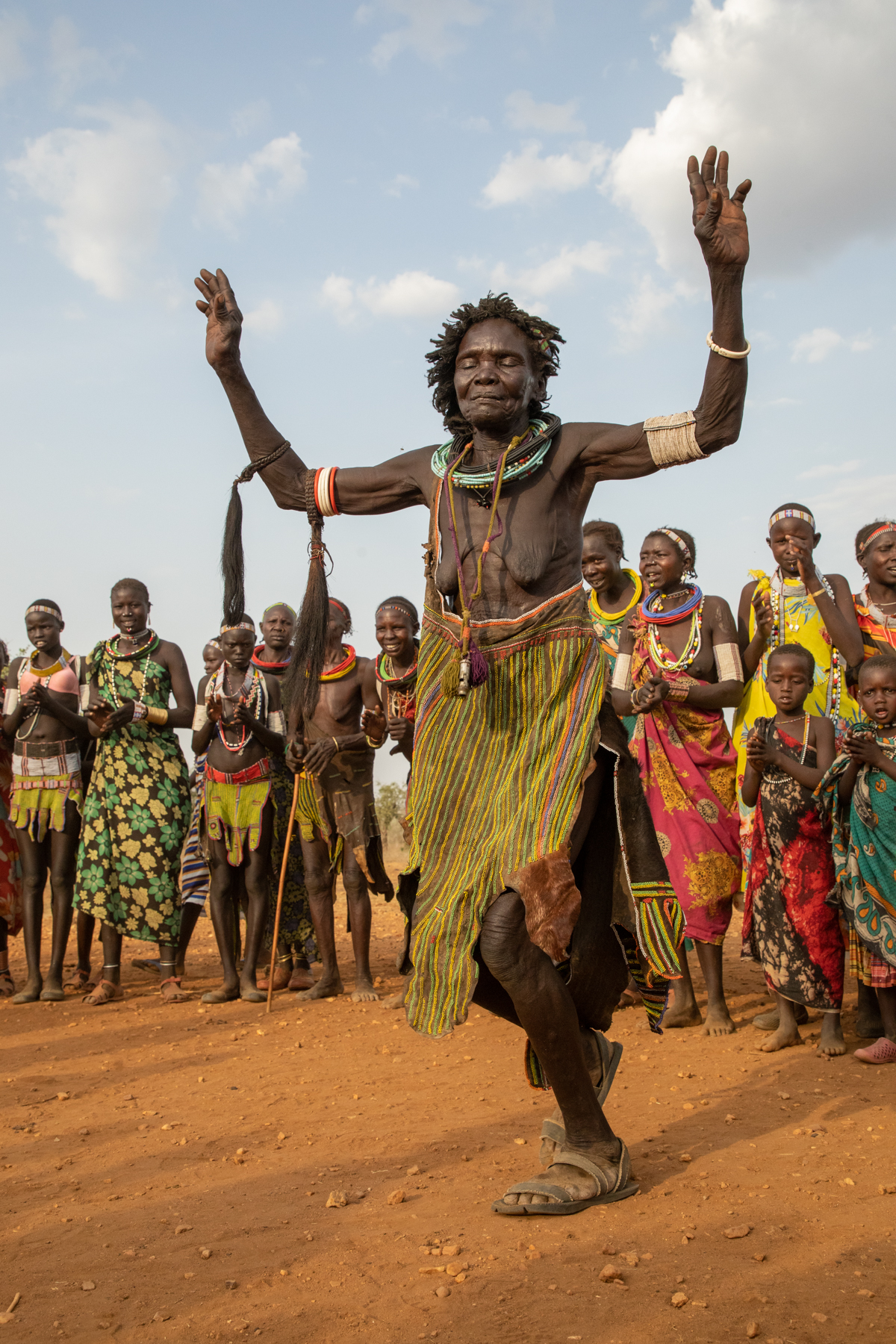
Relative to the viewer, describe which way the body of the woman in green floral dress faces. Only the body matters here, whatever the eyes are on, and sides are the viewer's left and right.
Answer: facing the viewer

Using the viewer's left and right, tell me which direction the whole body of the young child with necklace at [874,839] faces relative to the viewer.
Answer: facing the viewer and to the left of the viewer

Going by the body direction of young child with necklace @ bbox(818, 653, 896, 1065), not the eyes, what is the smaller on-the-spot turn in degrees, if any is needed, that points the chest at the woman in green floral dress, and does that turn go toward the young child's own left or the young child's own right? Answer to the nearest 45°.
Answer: approximately 45° to the young child's own right

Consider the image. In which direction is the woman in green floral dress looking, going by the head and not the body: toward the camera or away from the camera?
toward the camera

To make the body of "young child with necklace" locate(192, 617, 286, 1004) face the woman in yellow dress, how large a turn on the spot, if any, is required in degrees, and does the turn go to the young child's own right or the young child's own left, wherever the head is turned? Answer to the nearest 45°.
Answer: approximately 45° to the young child's own left

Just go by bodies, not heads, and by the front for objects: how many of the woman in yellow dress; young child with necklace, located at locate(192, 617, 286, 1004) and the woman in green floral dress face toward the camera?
3

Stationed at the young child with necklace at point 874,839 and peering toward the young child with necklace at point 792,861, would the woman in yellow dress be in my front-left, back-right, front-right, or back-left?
front-right

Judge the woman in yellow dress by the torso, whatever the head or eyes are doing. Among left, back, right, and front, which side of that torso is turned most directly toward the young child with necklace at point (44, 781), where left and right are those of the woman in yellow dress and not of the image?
right

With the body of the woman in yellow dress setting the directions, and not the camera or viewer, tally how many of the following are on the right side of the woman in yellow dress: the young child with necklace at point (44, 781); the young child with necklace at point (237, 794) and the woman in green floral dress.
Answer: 3

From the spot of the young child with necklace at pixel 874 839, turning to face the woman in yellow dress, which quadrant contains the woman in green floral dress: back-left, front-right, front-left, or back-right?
front-left

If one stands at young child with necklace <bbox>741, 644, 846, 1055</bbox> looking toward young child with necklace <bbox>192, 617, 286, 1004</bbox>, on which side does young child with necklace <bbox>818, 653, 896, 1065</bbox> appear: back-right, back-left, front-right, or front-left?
back-left

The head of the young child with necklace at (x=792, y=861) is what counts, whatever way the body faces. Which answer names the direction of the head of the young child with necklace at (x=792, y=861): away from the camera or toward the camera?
toward the camera

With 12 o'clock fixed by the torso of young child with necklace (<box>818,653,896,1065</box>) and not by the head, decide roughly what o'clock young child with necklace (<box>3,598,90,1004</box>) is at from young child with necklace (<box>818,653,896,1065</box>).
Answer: young child with necklace (<box>3,598,90,1004</box>) is roughly at 2 o'clock from young child with necklace (<box>818,653,896,1065</box>).

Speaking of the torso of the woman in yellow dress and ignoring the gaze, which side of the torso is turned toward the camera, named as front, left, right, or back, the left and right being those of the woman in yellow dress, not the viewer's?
front
